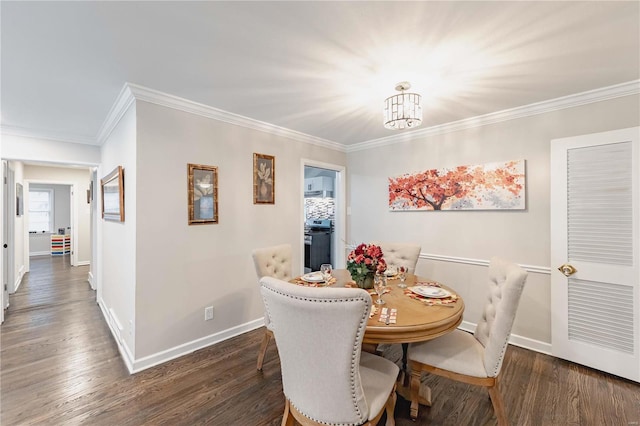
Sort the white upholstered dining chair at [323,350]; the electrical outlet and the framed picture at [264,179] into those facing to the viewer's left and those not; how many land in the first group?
0

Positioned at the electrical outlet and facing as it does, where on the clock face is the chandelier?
The chandelier is roughly at 12 o'clock from the electrical outlet.

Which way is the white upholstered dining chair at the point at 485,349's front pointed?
to the viewer's left

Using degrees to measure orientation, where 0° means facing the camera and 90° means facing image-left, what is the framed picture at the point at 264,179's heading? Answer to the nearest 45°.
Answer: approximately 315°

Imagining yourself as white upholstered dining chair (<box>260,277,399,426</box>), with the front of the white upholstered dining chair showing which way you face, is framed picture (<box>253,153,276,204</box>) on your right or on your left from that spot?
on your left

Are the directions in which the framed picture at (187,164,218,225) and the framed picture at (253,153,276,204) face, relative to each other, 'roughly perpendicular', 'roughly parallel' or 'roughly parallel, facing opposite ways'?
roughly parallel

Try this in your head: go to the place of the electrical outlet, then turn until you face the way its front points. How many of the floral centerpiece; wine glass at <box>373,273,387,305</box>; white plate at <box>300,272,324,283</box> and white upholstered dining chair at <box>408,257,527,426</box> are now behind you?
0

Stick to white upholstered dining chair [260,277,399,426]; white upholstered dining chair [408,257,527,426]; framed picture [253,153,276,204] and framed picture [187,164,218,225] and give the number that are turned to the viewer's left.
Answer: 1

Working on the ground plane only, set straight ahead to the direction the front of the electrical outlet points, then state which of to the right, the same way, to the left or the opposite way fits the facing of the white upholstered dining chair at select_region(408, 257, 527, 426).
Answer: the opposite way

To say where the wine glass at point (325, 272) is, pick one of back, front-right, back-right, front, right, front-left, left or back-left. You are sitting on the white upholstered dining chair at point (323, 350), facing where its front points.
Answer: front-left

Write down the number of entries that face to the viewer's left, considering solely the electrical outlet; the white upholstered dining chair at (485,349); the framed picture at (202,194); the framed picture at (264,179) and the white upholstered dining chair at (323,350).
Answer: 1

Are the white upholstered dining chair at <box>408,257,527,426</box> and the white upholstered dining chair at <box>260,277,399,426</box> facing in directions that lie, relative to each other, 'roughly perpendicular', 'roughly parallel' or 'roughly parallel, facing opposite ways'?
roughly perpendicular

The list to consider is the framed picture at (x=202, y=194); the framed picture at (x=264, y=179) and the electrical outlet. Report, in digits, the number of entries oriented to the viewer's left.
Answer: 0

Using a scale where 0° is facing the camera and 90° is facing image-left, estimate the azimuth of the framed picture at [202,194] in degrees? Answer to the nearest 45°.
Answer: approximately 315°

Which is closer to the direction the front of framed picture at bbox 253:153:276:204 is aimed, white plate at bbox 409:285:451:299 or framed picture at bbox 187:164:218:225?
the white plate

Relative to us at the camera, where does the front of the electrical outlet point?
facing the viewer and to the right of the viewer
